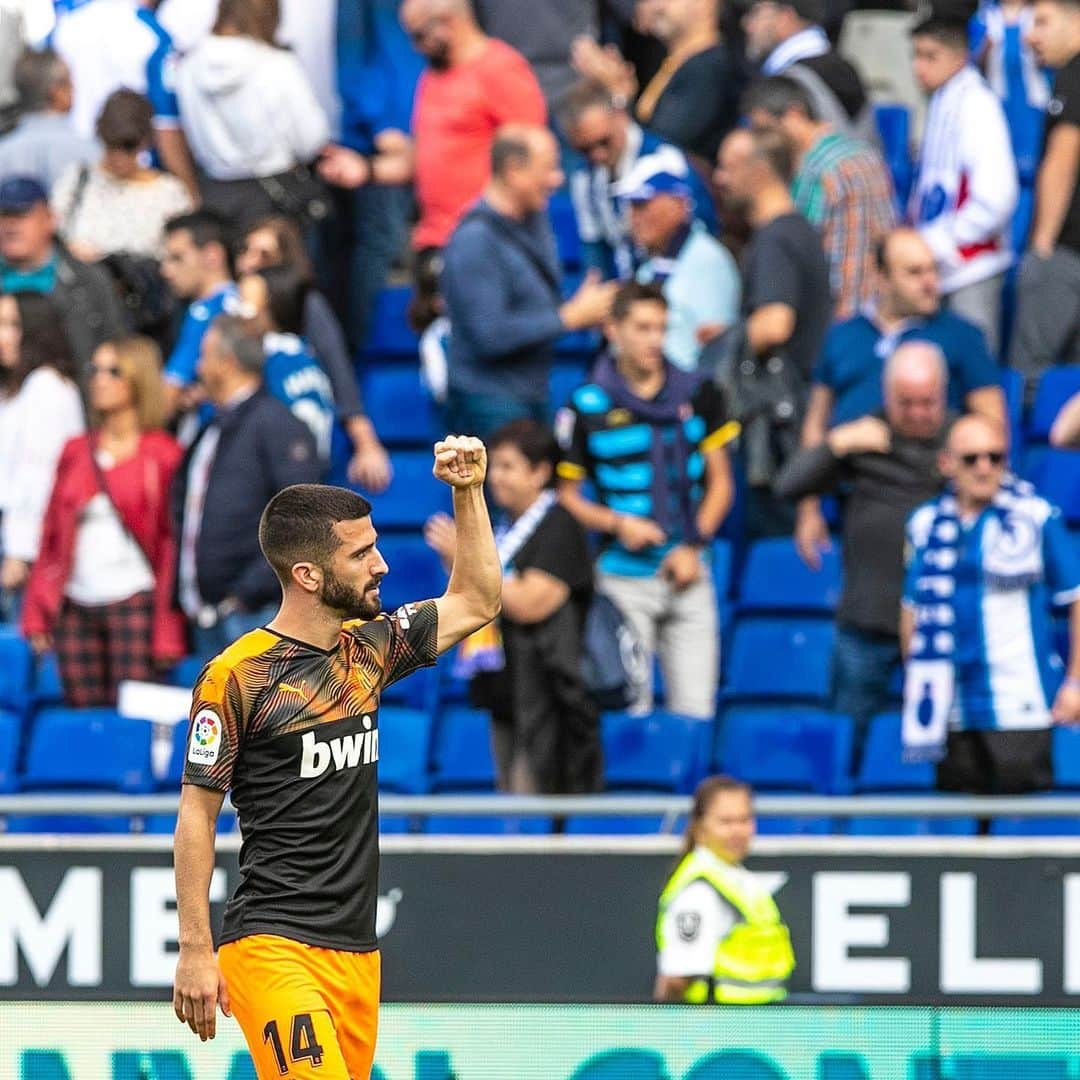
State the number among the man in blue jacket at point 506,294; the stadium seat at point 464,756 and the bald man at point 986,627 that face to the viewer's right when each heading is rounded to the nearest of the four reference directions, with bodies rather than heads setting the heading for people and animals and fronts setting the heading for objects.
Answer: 1

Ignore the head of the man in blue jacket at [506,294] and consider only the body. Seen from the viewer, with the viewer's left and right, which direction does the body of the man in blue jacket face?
facing to the right of the viewer

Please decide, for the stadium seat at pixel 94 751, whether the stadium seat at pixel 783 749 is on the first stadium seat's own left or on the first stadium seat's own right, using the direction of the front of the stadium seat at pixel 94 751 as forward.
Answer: on the first stadium seat's own left

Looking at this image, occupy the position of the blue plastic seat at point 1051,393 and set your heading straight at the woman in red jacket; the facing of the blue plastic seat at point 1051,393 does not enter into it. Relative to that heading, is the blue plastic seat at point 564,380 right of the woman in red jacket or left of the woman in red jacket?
right

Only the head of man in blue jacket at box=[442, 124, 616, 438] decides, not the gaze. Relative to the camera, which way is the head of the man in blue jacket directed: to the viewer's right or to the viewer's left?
to the viewer's right

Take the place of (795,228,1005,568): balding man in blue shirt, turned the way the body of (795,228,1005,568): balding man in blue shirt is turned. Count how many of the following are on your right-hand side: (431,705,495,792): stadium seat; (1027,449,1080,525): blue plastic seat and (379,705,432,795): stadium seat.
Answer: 2

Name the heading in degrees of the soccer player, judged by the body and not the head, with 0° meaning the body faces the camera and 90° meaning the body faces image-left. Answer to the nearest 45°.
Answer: approximately 315°

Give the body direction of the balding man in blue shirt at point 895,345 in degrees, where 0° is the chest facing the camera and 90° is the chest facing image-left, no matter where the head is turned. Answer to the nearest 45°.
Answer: approximately 0°

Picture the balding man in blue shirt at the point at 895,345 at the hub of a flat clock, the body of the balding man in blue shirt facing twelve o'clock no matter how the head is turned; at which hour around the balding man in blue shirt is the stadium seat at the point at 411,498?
The stadium seat is roughly at 4 o'clock from the balding man in blue shirt.

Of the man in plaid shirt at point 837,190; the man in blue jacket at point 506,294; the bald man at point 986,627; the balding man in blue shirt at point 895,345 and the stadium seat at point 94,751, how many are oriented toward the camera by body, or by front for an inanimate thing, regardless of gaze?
3

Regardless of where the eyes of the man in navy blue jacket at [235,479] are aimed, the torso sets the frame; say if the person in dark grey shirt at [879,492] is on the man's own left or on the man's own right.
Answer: on the man's own left
